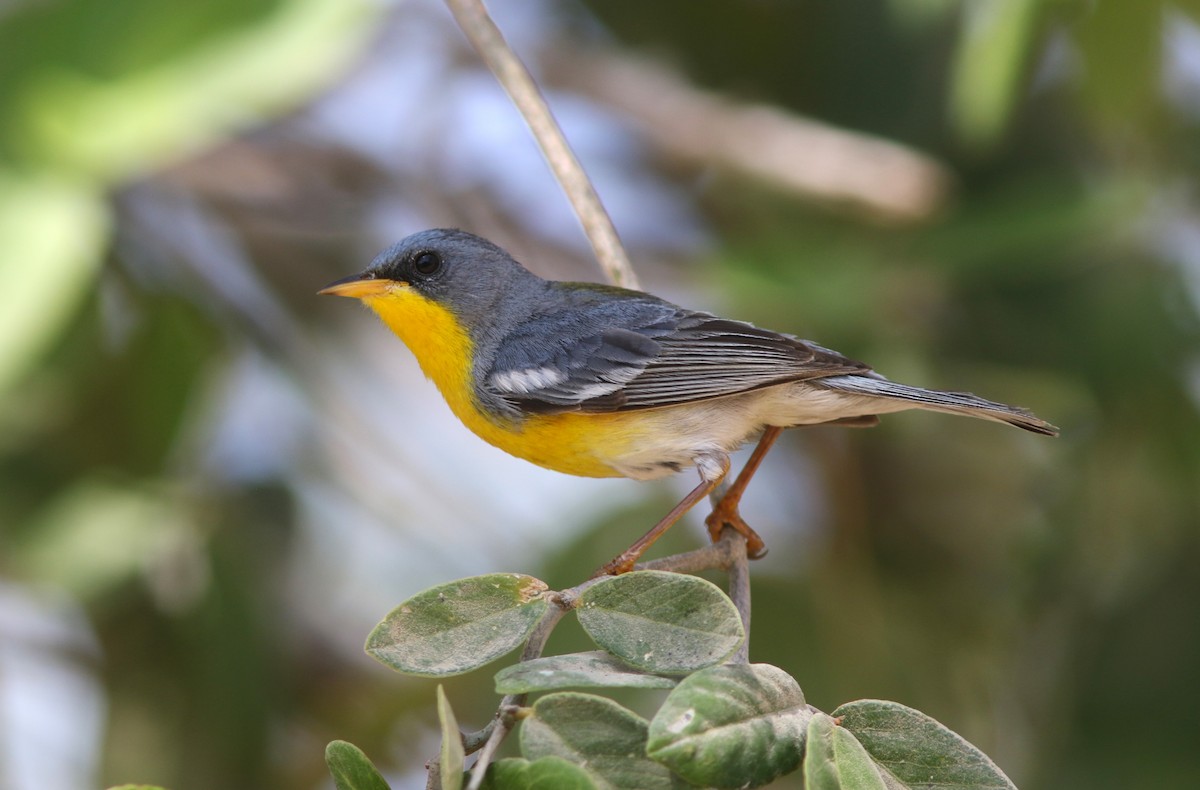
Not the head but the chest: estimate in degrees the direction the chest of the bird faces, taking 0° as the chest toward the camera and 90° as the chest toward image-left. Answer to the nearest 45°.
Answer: approximately 90°

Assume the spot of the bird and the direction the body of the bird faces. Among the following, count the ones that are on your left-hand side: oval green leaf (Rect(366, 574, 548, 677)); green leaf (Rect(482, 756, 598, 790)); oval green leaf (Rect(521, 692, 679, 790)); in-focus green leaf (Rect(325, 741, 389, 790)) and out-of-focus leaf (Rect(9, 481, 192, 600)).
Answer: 4

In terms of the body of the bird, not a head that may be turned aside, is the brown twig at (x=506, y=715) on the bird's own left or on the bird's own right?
on the bird's own left

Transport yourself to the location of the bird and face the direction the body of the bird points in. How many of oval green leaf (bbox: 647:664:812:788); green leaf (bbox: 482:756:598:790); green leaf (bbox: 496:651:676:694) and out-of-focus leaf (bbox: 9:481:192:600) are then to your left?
3

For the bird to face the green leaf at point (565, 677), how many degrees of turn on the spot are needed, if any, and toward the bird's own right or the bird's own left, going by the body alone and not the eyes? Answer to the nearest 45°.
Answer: approximately 90° to the bird's own left

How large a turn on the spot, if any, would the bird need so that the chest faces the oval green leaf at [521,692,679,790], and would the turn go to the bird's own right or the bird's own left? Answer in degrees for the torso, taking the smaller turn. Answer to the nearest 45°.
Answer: approximately 90° to the bird's own left
